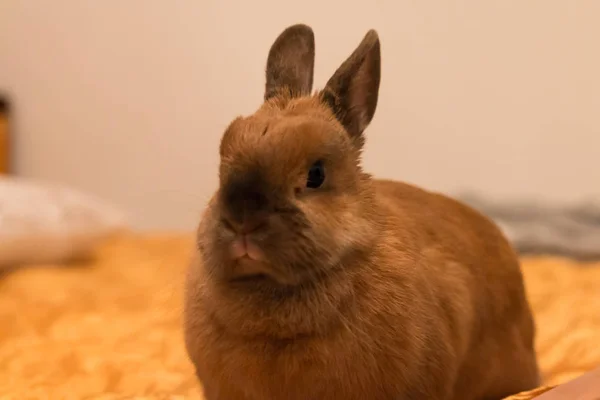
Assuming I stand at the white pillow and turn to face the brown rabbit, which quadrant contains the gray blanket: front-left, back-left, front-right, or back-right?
front-left

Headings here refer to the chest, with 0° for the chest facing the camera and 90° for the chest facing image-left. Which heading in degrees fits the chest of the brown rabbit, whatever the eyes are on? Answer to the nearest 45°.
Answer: approximately 45°

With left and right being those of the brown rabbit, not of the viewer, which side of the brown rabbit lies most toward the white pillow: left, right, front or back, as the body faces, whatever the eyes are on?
right

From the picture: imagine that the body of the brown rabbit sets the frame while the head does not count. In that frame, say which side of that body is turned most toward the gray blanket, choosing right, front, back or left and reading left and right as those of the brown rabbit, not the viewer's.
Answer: back
